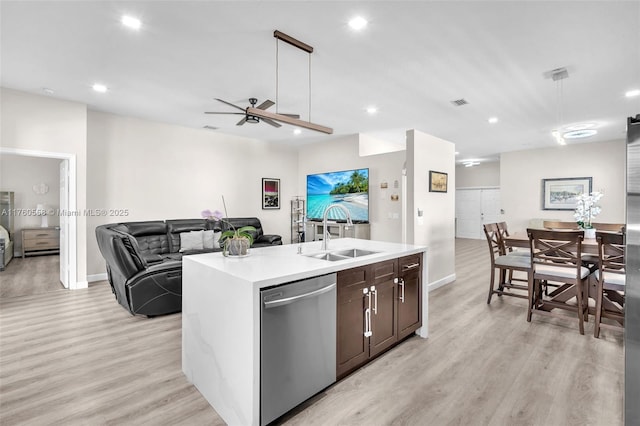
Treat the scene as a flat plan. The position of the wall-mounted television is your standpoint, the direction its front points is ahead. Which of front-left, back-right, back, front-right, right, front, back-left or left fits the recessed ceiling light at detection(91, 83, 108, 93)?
front

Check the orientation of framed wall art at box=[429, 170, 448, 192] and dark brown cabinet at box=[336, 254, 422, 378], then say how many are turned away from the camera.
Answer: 0

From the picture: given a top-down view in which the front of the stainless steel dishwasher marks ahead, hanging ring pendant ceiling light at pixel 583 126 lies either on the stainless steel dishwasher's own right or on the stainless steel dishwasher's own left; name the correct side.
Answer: on the stainless steel dishwasher's own left

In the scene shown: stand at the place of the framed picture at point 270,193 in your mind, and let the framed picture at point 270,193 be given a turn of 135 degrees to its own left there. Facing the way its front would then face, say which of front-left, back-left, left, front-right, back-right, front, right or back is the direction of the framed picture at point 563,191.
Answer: right

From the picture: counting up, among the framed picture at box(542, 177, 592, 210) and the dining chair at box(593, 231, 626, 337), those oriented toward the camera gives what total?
1

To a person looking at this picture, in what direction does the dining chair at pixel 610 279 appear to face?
facing away from the viewer

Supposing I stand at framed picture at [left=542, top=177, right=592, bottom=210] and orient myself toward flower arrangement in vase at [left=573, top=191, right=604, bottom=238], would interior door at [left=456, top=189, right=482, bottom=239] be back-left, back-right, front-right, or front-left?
back-right

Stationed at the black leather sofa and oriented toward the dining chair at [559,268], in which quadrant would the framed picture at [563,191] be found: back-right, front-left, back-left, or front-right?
front-left

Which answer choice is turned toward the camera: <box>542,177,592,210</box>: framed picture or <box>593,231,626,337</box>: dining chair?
the framed picture

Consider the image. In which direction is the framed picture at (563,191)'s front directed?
toward the camera

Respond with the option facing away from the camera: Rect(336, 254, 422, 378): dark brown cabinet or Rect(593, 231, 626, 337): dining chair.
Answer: the dining chair
